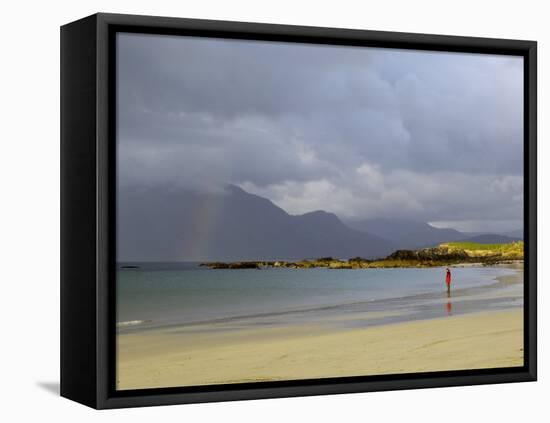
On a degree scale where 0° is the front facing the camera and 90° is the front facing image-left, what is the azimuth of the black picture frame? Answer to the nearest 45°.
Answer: approximately 315°
